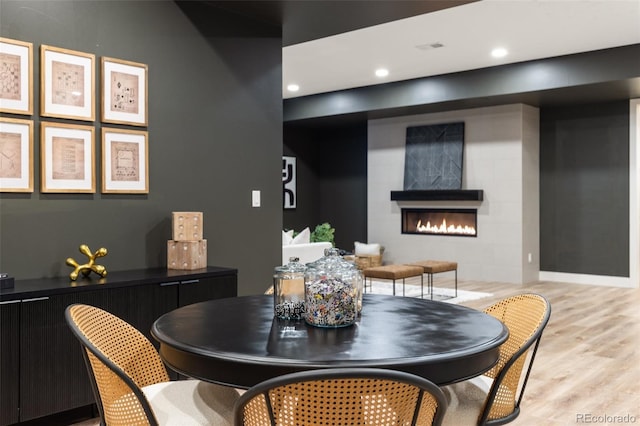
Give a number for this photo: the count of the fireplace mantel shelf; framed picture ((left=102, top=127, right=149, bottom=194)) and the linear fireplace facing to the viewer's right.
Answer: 0

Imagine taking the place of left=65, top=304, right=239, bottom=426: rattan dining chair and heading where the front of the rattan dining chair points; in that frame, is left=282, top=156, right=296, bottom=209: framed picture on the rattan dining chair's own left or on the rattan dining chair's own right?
on the rattan dining chair's own left

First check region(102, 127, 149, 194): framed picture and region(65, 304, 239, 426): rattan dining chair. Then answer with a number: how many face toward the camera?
1

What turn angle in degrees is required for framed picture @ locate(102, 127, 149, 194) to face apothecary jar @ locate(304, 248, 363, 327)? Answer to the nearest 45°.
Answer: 0° — it already faces it

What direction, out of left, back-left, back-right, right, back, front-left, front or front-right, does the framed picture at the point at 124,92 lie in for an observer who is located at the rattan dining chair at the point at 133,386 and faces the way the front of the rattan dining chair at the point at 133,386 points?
left

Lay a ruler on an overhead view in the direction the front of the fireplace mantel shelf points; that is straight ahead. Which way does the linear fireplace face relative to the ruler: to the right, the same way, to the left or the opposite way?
the same way

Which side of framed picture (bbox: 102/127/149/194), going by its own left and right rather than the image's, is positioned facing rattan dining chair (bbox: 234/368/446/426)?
front

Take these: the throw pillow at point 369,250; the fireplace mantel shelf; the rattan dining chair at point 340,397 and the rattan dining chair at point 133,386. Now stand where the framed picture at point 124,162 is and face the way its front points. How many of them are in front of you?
2

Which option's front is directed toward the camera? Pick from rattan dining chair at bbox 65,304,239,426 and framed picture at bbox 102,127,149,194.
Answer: the framed picture

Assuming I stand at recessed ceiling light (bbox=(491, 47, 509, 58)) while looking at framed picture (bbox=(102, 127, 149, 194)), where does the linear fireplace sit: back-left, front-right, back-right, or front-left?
back-right

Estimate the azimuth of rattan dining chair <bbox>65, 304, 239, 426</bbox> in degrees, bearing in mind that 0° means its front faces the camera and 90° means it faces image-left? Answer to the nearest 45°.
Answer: approximately 270°

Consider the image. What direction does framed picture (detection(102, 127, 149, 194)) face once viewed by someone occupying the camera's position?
facing the viewer

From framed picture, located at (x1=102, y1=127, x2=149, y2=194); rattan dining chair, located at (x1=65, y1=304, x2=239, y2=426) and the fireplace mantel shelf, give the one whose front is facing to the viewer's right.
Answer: the rattan dining chair

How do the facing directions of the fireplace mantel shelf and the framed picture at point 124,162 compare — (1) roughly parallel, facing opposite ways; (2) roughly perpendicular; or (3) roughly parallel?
roughly perpendicular

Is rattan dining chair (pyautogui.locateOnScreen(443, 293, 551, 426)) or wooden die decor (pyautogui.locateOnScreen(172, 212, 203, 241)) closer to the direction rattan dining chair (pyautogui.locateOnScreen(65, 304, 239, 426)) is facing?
the rattan dining chair

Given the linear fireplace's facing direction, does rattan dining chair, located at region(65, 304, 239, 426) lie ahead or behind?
ahead

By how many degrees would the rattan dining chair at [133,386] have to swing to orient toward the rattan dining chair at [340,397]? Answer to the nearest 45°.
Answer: approximately 45° to its right

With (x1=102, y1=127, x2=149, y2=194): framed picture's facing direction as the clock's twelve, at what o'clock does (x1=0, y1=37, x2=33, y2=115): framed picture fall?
(x1=0, y1=37, x2=33, y2=115): framed picture is roughly at 2 o'clock from (x1=102, y1=127, x2=149, y2=194): framed picture.
